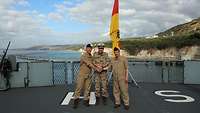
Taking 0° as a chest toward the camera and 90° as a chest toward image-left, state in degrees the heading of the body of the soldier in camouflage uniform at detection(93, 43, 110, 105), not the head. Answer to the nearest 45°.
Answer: approximately 0°

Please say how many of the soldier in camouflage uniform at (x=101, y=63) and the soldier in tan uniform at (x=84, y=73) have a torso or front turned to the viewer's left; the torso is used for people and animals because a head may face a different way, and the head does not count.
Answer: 0

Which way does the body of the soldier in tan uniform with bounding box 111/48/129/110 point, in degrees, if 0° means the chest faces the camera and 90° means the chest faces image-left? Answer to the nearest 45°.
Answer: approximately 45°

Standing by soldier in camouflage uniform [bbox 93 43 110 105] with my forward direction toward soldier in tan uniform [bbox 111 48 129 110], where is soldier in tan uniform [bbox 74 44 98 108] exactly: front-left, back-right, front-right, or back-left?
back-right

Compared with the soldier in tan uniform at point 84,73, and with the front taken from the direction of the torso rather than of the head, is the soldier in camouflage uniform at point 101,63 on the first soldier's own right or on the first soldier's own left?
on the first soldier's own left

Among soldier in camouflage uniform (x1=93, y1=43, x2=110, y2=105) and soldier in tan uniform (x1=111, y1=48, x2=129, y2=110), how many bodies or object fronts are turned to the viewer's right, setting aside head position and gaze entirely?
0

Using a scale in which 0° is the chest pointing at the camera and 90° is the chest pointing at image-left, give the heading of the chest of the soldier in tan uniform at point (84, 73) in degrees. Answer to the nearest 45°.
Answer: approximately 315°

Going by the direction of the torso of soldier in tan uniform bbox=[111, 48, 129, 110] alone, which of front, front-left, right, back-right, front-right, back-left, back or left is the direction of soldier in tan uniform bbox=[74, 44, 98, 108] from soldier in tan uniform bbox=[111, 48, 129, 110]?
front-right

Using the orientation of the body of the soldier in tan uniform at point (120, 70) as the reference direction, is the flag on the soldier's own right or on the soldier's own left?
on the soldier's own right

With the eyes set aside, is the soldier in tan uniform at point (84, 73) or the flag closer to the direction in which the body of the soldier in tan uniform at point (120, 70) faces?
the soldier in tan uniform at point (84, 73)

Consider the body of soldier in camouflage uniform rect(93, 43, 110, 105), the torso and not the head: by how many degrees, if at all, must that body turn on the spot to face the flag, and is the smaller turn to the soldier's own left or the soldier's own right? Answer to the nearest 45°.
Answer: approximately 180°
